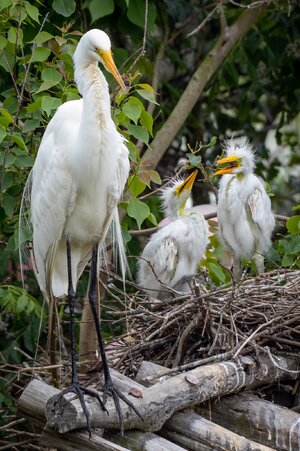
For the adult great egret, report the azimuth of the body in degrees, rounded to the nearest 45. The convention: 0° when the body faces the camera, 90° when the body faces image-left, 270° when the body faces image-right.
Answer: approximately 315°

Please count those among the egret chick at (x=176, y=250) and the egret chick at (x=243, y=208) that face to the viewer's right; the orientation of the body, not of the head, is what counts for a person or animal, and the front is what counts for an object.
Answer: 1

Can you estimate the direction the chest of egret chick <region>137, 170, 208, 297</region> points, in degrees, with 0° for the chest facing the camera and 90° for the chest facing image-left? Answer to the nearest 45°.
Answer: approximately 270°

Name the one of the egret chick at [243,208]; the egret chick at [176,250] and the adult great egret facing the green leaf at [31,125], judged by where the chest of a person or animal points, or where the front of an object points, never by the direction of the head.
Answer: the egret chick at [243,208]

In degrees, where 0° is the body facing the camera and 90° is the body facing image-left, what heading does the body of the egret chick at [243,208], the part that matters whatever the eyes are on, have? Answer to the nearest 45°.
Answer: approximately 45°

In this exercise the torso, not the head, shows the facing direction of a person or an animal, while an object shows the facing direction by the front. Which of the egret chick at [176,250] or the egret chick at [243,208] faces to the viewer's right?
the egret chick at [176,250]
